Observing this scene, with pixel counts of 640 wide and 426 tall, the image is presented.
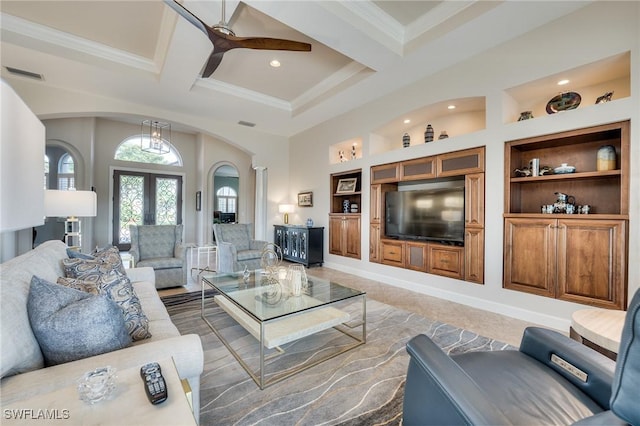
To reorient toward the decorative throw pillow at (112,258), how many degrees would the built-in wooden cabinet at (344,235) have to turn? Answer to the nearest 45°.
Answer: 0° — it already faces it

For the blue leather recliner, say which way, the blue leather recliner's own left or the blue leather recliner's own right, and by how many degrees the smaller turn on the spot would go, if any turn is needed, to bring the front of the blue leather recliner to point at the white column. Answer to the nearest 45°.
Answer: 0° — it already faces it

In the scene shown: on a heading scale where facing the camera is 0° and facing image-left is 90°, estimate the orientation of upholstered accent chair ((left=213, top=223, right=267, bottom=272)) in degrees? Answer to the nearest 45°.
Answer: approximately 315°

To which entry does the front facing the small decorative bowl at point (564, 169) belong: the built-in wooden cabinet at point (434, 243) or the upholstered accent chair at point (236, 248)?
the upholstered accent chair

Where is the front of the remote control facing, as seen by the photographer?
facing away from the viewer

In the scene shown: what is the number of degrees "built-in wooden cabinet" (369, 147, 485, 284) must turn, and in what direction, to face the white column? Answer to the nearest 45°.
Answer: approximately 45° to its right

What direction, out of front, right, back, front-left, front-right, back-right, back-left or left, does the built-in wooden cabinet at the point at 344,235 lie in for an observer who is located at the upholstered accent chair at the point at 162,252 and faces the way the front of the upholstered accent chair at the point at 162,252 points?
left

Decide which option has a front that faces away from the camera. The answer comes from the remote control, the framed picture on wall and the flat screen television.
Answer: the remote control

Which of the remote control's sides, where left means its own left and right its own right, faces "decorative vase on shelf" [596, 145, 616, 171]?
right

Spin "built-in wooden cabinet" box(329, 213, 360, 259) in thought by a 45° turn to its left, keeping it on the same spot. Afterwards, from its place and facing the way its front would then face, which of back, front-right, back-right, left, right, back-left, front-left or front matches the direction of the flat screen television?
front-left

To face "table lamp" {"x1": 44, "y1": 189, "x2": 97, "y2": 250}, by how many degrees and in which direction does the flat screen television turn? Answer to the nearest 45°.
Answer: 0° — it already faces it

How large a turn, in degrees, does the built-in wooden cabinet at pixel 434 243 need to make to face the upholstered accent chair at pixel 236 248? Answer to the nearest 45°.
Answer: approximately 45° to its right
